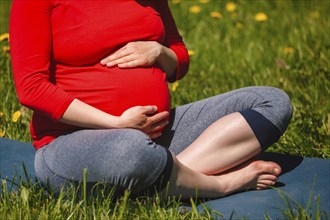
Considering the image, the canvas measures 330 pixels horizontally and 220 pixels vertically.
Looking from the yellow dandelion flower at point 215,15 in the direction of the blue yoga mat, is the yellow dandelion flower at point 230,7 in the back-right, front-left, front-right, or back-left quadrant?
back-left

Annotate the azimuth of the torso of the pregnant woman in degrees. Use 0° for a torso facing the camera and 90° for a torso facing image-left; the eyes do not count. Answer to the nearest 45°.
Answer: approximately 315°

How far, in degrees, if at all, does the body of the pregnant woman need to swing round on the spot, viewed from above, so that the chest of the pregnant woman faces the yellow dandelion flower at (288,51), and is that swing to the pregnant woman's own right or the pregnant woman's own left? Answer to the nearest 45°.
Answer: approximately 90° to the pregnant woman's own left

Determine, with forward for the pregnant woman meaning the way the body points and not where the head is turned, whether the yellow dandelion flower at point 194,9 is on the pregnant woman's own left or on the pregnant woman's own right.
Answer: on the pregnant woman's own left

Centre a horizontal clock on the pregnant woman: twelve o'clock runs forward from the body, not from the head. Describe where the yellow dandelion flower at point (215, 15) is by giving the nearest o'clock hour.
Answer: The yellow dandelion flower is roughly at 8 o'clock from the pregnant woman.

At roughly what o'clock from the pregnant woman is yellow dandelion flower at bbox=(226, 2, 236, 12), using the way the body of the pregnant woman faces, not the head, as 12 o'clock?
The yellow dandelion flower is roughly at 8 o'clock from the pregnant woman.

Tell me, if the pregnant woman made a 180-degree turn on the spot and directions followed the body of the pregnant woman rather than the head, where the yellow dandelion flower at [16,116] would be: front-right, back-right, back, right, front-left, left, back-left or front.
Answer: front
